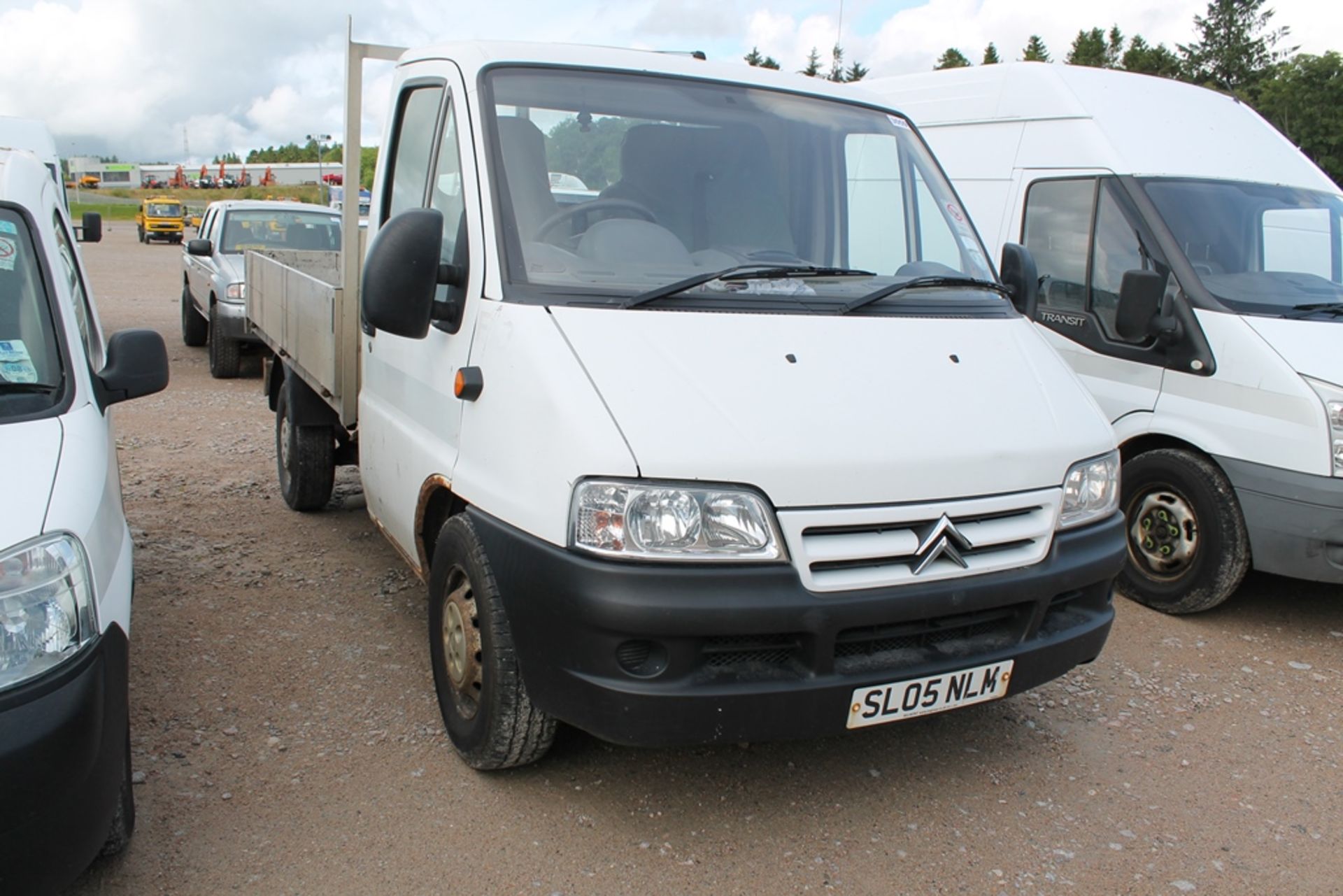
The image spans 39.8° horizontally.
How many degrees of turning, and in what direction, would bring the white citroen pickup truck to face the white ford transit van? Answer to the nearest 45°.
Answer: approximately 90° to its left

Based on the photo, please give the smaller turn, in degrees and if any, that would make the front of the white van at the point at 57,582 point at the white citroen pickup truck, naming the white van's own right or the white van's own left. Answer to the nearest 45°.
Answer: approximately 90° to the white van's own left

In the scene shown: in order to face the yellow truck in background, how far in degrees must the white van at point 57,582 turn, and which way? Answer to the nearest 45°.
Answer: approximately 180°

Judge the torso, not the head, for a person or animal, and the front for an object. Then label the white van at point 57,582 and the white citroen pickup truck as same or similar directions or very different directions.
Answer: same or similar directions

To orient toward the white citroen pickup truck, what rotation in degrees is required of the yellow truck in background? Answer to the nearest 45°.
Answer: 0° — it already faces it

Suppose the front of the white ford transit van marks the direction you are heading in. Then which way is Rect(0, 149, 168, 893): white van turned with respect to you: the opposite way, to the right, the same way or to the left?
the same way

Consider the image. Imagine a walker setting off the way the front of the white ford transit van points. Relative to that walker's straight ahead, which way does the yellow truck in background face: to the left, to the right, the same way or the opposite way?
the same way

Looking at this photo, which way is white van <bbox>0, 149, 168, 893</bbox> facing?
toward the camera

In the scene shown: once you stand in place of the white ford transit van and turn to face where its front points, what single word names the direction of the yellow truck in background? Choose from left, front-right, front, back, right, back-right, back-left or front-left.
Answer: back

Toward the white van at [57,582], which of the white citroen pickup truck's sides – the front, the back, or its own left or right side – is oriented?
right

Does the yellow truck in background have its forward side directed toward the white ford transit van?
yes

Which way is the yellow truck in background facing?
toward the camera

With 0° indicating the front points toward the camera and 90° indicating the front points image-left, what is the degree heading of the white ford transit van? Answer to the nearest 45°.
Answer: approximately 315°

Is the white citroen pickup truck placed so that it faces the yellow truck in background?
no

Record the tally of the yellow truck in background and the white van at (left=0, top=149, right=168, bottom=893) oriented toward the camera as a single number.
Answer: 2

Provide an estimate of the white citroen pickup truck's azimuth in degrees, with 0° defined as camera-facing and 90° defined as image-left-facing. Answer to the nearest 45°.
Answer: approximately 315°
